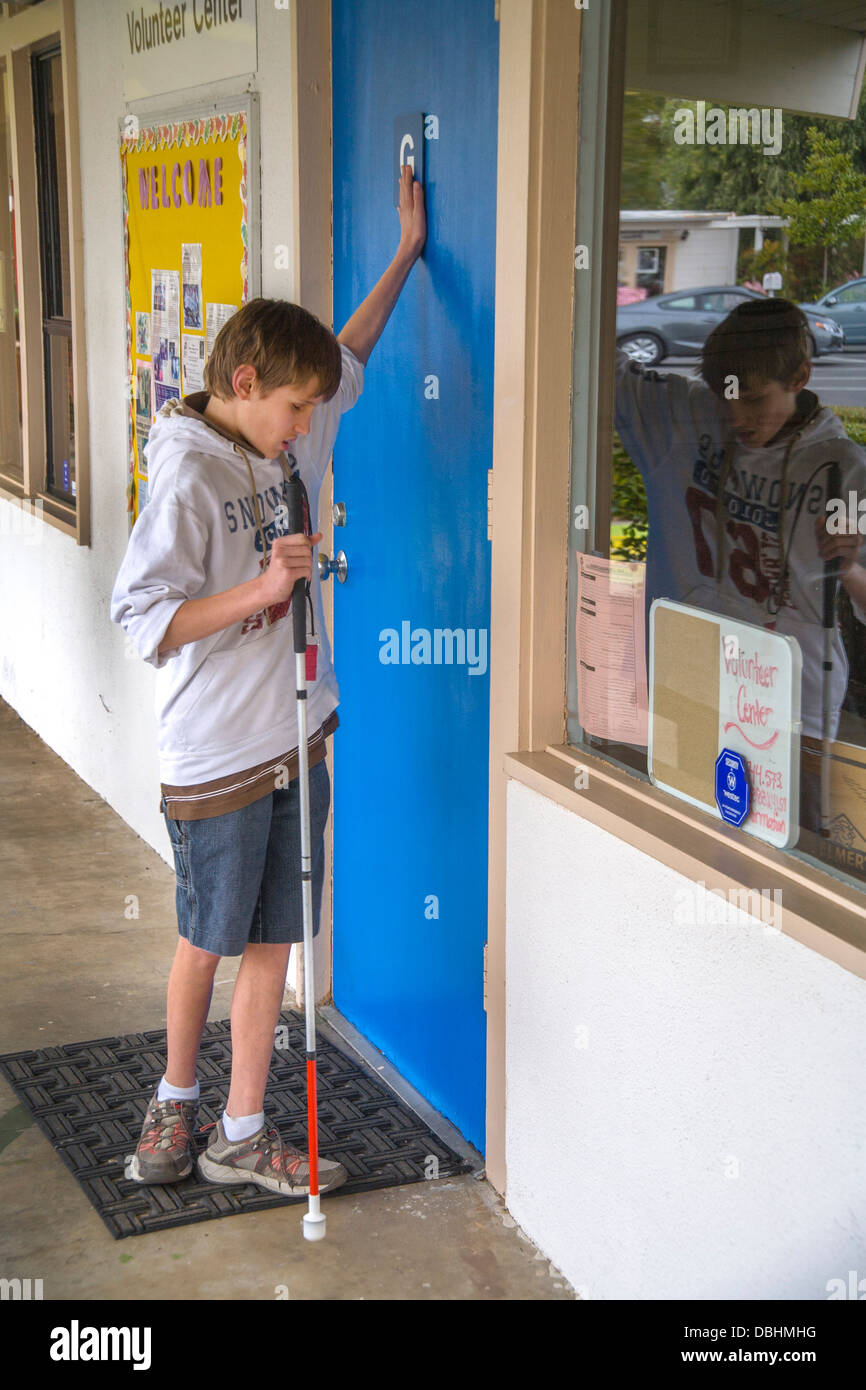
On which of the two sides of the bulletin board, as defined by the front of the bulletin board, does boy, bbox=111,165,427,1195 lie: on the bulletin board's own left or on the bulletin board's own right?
on the bulletin board's own left

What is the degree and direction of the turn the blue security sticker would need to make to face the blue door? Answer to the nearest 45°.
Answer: approximately 90° to its right

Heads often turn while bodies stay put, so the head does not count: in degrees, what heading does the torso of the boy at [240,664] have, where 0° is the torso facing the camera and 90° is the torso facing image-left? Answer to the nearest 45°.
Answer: approximately 315°

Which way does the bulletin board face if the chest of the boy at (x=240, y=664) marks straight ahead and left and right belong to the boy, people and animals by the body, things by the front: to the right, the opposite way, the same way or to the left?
to the right

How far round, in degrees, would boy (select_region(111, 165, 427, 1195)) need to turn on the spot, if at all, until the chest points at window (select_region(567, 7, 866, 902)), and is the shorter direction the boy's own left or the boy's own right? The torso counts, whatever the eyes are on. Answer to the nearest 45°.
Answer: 0° — they already face it

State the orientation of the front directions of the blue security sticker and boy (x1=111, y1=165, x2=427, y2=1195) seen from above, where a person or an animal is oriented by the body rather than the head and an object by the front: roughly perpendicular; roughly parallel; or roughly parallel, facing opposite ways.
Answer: roughly perpendicular

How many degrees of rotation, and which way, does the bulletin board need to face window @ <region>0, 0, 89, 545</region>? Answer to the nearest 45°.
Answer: approximately 135° to its right

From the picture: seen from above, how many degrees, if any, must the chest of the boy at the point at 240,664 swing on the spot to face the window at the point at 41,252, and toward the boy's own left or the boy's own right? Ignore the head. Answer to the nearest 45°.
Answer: approximately 135° to the boy's own left

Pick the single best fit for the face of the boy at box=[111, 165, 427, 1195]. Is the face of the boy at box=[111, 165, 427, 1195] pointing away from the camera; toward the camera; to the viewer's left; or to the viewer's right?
to the viewer's right

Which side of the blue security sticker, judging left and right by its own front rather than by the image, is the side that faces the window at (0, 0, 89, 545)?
right
